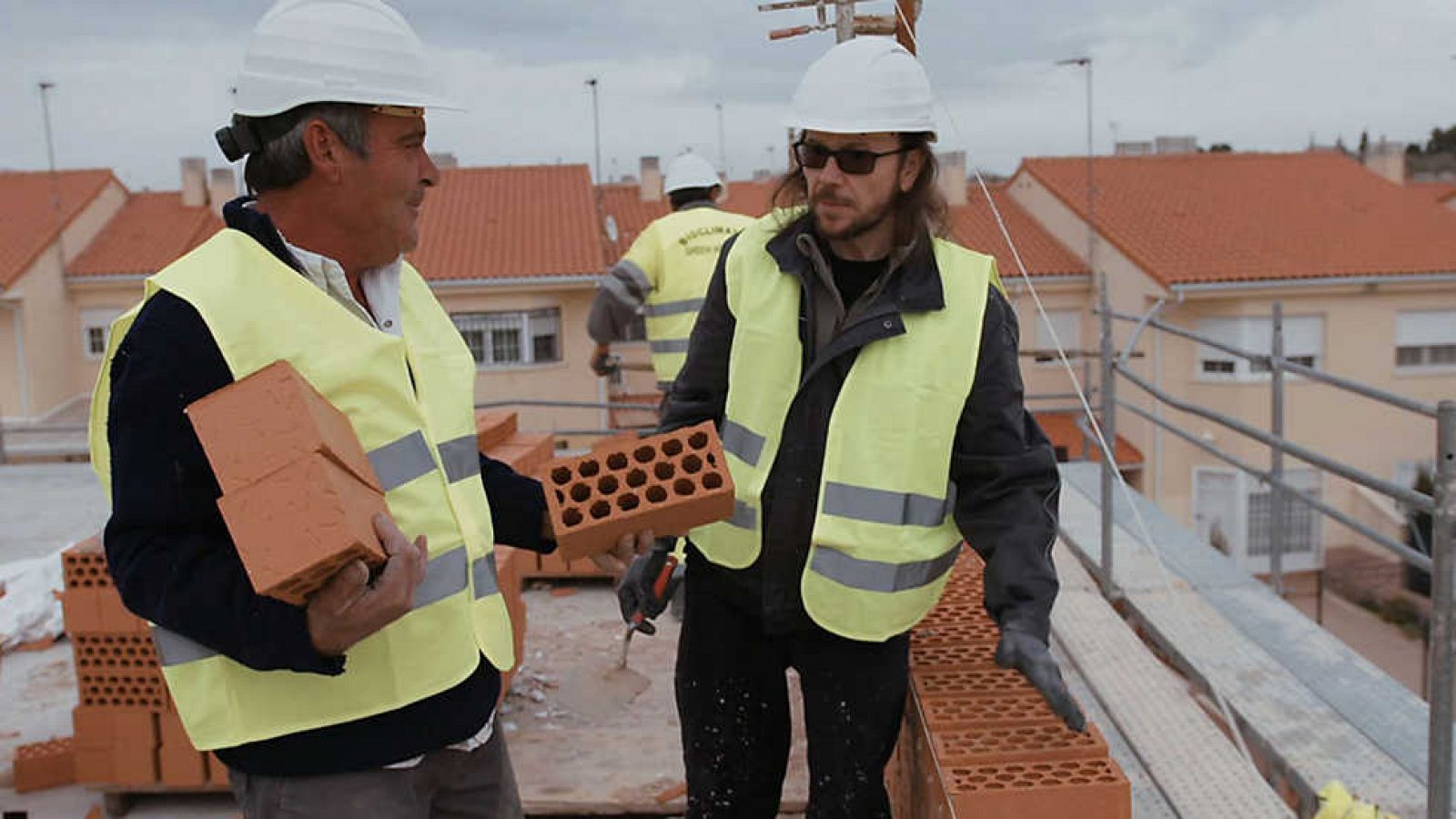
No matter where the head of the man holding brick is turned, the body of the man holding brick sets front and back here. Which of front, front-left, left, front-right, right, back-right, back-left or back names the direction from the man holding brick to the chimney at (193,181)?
back-left

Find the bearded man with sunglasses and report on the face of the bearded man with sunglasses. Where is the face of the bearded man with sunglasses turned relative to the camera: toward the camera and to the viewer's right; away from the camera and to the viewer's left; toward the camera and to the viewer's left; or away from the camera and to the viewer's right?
toward the camera and to the viewer's left

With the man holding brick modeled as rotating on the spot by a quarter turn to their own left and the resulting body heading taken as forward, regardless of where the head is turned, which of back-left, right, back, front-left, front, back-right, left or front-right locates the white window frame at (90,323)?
front-left

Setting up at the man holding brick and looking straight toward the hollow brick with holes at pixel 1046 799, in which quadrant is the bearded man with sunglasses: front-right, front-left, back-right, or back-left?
front-left

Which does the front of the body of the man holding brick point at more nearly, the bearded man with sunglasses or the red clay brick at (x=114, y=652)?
the bearded man with sunglasses

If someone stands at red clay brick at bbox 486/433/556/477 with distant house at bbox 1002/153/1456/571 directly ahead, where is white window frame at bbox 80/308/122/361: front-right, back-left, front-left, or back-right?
front-left

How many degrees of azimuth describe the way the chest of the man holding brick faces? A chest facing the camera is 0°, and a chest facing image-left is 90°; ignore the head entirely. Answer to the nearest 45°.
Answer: approximately 315°

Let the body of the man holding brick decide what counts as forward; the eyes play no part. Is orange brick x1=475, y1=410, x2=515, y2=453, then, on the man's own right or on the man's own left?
on the man's own left

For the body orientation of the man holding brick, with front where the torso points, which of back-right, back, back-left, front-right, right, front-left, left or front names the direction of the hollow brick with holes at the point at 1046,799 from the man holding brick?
front-left

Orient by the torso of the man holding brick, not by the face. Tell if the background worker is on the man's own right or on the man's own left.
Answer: on the man's own left

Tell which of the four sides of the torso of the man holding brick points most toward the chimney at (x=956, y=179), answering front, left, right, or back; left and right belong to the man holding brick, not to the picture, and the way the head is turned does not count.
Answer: left

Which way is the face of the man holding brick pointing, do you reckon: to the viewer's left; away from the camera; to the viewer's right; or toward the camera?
to the viewer's right

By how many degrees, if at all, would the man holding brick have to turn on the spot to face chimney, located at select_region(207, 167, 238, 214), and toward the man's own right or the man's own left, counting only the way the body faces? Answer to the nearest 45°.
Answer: approximately 135° to the man's own left

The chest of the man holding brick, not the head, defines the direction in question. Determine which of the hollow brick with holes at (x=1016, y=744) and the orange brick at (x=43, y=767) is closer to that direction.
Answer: the hollow brick with holes

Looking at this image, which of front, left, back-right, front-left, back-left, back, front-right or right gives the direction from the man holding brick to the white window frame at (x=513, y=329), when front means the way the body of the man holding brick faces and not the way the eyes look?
back-left

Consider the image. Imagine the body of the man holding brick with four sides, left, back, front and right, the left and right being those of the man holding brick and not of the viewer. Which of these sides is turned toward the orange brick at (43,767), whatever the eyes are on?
back

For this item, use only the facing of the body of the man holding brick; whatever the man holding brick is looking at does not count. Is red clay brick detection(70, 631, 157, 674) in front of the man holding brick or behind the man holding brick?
behind
